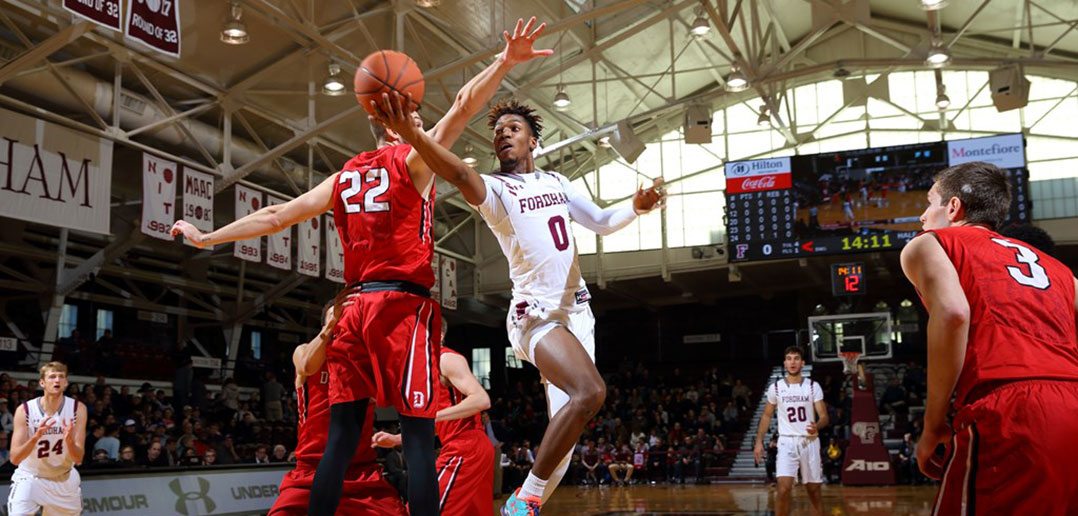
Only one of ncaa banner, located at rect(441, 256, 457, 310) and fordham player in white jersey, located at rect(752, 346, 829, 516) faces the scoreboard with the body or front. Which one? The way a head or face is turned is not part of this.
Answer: the ncaa banner

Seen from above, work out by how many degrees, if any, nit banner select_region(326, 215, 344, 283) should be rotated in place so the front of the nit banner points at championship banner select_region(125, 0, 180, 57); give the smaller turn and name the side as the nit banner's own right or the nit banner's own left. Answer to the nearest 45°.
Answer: approximately 45° to the nit banner's own right

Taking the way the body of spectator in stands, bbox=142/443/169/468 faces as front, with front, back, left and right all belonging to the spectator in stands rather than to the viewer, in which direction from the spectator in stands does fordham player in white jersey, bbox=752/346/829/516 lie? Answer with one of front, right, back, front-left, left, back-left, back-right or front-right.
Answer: front-left

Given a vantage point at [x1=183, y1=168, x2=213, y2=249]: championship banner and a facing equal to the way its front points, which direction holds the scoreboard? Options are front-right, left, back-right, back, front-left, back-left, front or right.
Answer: front-left

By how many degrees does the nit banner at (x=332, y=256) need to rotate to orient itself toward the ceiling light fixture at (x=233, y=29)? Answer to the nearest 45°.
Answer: approximately 45° to its right

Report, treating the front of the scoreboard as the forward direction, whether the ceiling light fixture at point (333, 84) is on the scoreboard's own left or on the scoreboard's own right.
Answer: on the scoreboard's own right

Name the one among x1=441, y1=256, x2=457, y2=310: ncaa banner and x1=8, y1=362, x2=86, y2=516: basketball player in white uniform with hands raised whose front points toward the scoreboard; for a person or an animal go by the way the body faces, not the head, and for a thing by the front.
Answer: the ncaa banner

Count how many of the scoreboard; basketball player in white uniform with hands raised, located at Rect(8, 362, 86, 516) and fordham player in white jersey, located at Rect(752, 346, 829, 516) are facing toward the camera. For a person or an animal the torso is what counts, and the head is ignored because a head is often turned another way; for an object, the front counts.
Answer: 3

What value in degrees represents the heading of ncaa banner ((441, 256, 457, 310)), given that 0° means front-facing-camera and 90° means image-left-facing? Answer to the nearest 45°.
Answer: approximately 315°

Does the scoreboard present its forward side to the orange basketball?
yes

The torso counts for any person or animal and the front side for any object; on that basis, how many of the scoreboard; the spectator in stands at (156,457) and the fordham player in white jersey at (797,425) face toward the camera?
3

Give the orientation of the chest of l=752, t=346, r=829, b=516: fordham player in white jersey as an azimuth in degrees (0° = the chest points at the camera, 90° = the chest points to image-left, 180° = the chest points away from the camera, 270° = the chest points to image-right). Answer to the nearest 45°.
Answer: approximately 0°

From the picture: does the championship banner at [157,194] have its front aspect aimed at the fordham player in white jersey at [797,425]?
yes

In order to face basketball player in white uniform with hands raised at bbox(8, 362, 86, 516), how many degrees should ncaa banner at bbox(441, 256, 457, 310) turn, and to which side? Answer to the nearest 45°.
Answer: approximately 45° to its right
